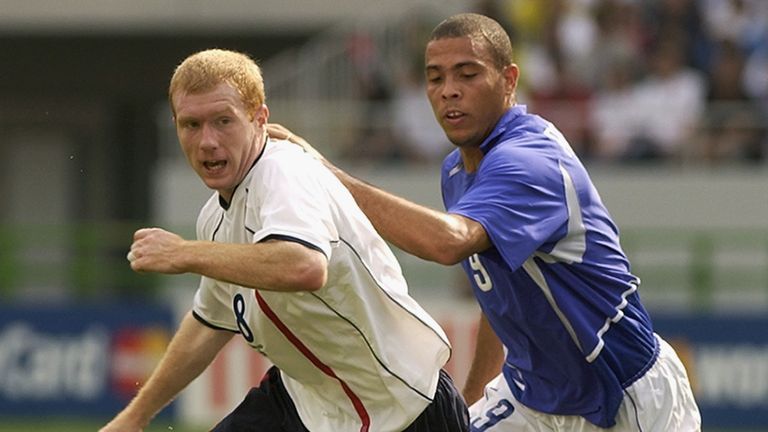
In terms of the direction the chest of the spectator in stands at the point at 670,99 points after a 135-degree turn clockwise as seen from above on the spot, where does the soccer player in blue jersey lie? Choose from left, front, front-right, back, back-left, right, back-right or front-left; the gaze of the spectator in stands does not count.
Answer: back-left

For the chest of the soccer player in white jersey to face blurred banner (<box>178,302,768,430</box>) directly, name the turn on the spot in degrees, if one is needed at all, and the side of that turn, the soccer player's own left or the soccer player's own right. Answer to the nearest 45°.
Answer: approximately 180°

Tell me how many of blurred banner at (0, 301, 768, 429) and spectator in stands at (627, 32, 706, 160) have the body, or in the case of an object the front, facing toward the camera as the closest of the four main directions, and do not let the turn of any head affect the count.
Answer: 2

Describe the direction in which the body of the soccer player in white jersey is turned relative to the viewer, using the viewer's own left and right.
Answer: facing the viewer and to the left of the viewer

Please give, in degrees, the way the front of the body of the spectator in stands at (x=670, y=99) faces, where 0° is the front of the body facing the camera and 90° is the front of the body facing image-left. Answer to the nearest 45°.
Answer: approximately 0°

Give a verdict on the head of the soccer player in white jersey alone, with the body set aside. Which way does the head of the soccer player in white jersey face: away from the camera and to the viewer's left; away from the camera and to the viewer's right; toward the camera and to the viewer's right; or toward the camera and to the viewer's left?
toward the camera and to the viewer's left

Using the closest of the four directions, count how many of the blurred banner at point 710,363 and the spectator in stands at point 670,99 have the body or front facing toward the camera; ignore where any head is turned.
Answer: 2

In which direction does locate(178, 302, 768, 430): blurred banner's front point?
toward the camera
